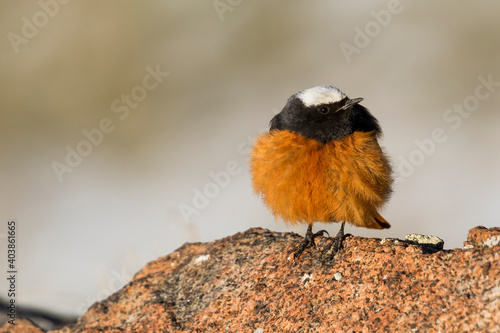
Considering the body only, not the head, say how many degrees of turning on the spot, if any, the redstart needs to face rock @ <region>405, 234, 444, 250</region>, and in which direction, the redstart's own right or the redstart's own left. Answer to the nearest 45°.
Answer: approximately 90° to the redstart's own left

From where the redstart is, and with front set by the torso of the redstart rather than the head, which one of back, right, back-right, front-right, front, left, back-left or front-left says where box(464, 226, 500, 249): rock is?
front-left

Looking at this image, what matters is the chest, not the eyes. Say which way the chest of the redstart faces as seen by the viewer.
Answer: toward the camera
